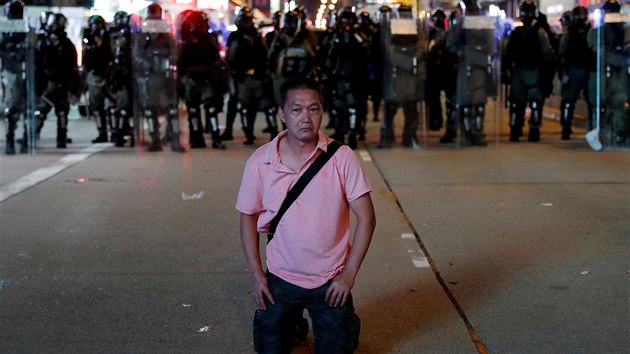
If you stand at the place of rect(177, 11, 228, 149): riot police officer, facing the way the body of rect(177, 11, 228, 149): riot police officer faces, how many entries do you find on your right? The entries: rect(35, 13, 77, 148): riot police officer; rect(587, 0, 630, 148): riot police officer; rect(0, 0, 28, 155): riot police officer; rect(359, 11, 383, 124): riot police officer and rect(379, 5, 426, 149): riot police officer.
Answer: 2

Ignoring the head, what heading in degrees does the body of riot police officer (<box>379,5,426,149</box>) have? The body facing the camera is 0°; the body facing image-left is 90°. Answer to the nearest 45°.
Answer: approximately 0°

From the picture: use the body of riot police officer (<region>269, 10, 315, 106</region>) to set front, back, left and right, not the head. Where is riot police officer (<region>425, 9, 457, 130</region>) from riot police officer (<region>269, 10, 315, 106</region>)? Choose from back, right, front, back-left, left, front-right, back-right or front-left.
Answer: back-left

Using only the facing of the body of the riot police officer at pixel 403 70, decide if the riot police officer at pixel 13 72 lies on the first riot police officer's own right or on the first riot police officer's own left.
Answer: on the first riot police officer's own right

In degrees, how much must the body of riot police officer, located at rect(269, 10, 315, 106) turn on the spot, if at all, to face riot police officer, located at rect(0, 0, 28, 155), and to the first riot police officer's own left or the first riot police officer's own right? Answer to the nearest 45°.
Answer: approximately 90° to the first riot police officer's own right

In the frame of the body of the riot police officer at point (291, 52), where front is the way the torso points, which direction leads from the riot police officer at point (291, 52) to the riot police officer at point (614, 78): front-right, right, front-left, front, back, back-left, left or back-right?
left

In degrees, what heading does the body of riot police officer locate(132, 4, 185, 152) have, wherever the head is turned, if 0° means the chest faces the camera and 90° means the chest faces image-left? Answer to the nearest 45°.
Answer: approximately 0°
